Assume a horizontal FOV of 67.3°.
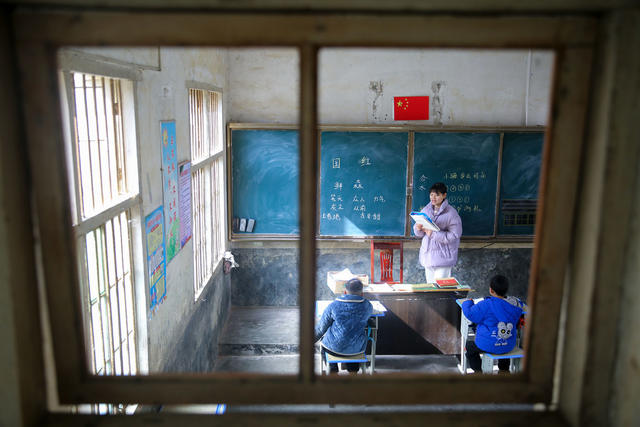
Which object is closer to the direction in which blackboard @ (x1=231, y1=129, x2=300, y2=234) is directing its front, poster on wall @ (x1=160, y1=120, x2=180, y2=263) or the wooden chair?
the poster on wall

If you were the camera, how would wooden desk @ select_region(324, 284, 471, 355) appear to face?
facing away from the viewer

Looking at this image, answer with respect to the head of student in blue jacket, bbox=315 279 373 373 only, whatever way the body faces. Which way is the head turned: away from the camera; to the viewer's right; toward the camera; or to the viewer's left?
away from the camera

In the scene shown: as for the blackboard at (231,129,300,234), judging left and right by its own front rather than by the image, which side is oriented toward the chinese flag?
left

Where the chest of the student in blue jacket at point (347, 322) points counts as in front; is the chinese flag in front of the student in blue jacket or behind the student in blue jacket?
in front

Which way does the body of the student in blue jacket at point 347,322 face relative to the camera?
away from the camera

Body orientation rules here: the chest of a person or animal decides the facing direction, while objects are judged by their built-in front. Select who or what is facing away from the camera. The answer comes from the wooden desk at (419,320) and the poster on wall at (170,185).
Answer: the wooden desk

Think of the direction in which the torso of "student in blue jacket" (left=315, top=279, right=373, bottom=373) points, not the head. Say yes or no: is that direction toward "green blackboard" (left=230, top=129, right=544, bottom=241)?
yes

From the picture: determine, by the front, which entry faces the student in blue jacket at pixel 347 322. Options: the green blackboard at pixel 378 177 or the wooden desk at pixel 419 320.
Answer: the green blackboard
